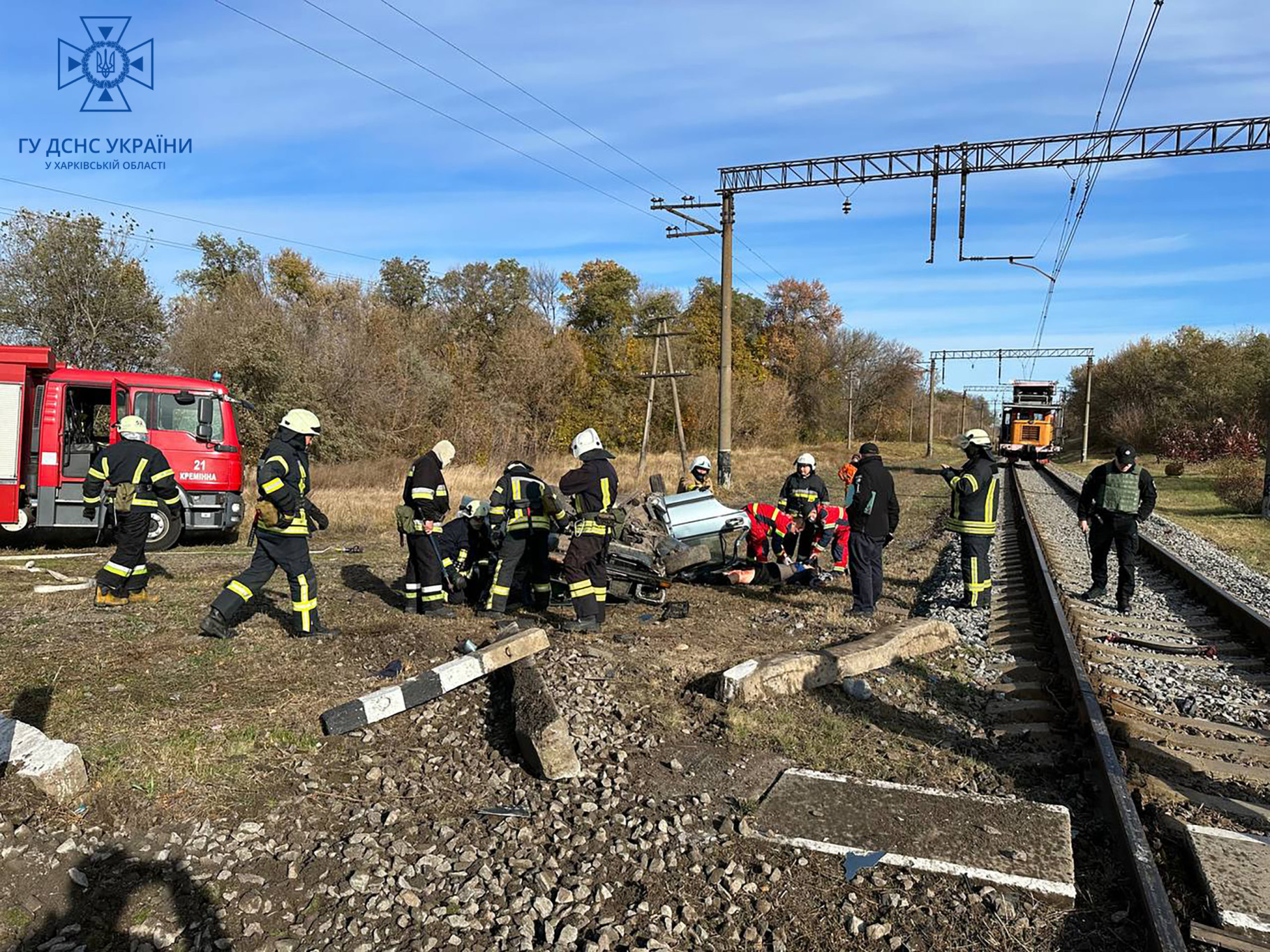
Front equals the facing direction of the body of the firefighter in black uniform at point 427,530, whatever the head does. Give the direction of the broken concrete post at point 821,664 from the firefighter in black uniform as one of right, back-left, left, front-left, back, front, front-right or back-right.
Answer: front-right

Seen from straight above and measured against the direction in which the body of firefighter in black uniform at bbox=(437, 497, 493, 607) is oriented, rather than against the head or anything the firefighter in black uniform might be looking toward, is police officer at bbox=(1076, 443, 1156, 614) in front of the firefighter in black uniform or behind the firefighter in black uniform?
in front

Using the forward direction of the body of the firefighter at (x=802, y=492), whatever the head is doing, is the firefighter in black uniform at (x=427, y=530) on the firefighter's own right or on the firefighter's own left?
on the firefighter's own right

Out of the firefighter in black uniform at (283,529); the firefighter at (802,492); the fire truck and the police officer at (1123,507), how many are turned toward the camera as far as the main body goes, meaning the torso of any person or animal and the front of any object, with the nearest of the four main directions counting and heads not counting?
2

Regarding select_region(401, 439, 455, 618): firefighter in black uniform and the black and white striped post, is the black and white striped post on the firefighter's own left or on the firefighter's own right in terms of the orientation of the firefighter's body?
on the firefighter's own right

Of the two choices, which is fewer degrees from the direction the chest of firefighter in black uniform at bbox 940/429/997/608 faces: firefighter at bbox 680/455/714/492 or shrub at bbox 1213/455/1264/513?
the firefighter

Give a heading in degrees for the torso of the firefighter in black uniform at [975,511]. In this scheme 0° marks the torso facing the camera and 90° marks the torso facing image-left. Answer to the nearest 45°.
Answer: approximately 90°

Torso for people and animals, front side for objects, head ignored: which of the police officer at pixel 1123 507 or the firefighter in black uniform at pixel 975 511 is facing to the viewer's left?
the firefighter in black uniform

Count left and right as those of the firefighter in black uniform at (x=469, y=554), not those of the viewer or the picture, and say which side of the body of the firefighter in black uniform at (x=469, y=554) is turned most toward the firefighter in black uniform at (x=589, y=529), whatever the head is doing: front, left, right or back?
front

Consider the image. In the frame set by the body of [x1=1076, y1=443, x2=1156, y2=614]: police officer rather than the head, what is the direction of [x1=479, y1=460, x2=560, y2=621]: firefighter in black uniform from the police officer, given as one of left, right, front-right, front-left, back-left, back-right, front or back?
front-right

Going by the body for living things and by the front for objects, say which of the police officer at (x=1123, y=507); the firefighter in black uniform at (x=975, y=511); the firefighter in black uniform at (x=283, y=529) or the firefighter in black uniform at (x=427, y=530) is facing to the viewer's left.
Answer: the firefighter in black uniform at (x=975, y=511)

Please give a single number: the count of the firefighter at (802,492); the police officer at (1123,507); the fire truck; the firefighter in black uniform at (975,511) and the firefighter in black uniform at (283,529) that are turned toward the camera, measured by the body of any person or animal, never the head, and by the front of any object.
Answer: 2

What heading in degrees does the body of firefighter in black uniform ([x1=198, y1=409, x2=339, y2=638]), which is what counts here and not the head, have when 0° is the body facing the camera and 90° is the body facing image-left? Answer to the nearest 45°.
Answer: approximately 270°
